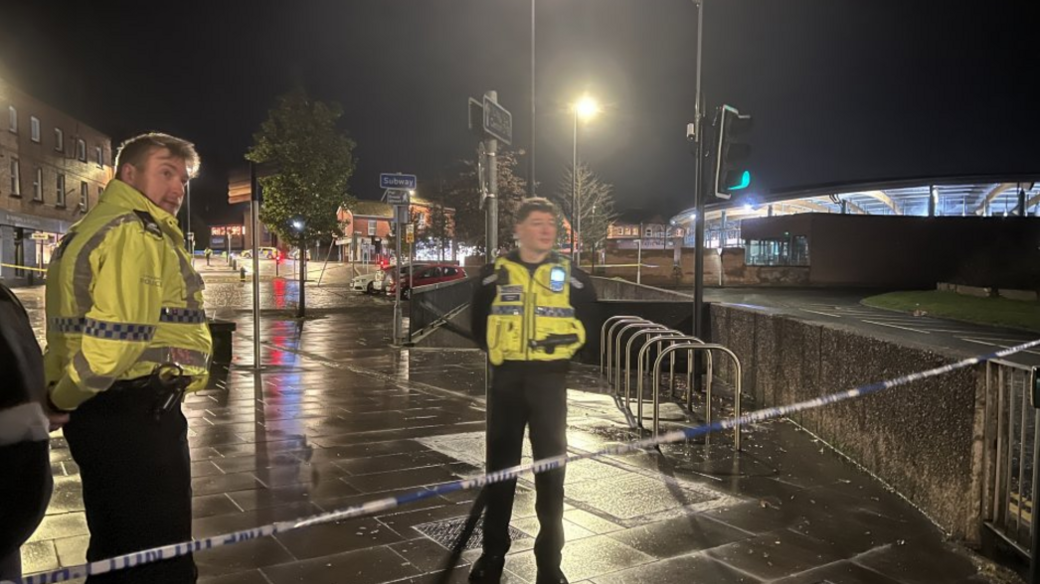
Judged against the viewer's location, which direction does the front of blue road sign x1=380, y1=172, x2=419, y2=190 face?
facing the viewer

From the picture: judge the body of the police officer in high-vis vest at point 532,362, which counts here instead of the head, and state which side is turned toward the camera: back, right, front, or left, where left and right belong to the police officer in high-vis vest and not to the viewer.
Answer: front

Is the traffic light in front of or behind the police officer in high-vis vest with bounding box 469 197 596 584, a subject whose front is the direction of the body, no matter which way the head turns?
behind

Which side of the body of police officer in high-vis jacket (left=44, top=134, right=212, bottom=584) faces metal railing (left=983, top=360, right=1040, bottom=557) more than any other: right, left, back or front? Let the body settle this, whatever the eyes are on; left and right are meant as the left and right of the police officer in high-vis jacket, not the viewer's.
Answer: front

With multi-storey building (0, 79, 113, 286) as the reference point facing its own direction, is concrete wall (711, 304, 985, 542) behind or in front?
in front

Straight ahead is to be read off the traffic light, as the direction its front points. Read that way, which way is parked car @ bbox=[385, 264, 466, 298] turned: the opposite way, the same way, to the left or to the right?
to the right

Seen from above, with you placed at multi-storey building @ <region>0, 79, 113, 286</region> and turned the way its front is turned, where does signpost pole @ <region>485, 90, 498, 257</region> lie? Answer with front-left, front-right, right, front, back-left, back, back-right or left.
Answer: front-right

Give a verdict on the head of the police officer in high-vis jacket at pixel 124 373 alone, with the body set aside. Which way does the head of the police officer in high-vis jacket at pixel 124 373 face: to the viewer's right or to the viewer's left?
to the viewer's right

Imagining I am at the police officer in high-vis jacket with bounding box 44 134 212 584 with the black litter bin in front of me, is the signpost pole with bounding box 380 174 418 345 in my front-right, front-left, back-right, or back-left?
front-right

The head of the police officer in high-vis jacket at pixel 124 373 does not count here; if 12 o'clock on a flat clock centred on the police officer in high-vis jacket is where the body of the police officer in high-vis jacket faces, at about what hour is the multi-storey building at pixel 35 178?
The multi-storey building is roughly at 9 o'clock from the police officer in high-vis jacket.

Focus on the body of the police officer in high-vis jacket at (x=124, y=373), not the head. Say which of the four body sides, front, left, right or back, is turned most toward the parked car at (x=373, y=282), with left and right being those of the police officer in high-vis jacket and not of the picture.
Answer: left

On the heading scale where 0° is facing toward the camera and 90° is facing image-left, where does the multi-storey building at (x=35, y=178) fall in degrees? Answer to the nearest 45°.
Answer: approximately 315°

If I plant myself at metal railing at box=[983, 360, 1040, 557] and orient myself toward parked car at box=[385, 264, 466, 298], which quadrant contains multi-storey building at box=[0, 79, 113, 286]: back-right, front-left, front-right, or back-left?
front-left

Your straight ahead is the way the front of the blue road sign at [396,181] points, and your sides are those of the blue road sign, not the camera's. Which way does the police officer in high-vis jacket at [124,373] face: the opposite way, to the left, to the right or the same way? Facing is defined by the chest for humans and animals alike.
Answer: to the left

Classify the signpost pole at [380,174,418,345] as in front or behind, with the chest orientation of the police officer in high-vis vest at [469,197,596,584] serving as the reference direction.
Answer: behind

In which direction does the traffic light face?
to the viewer's right
